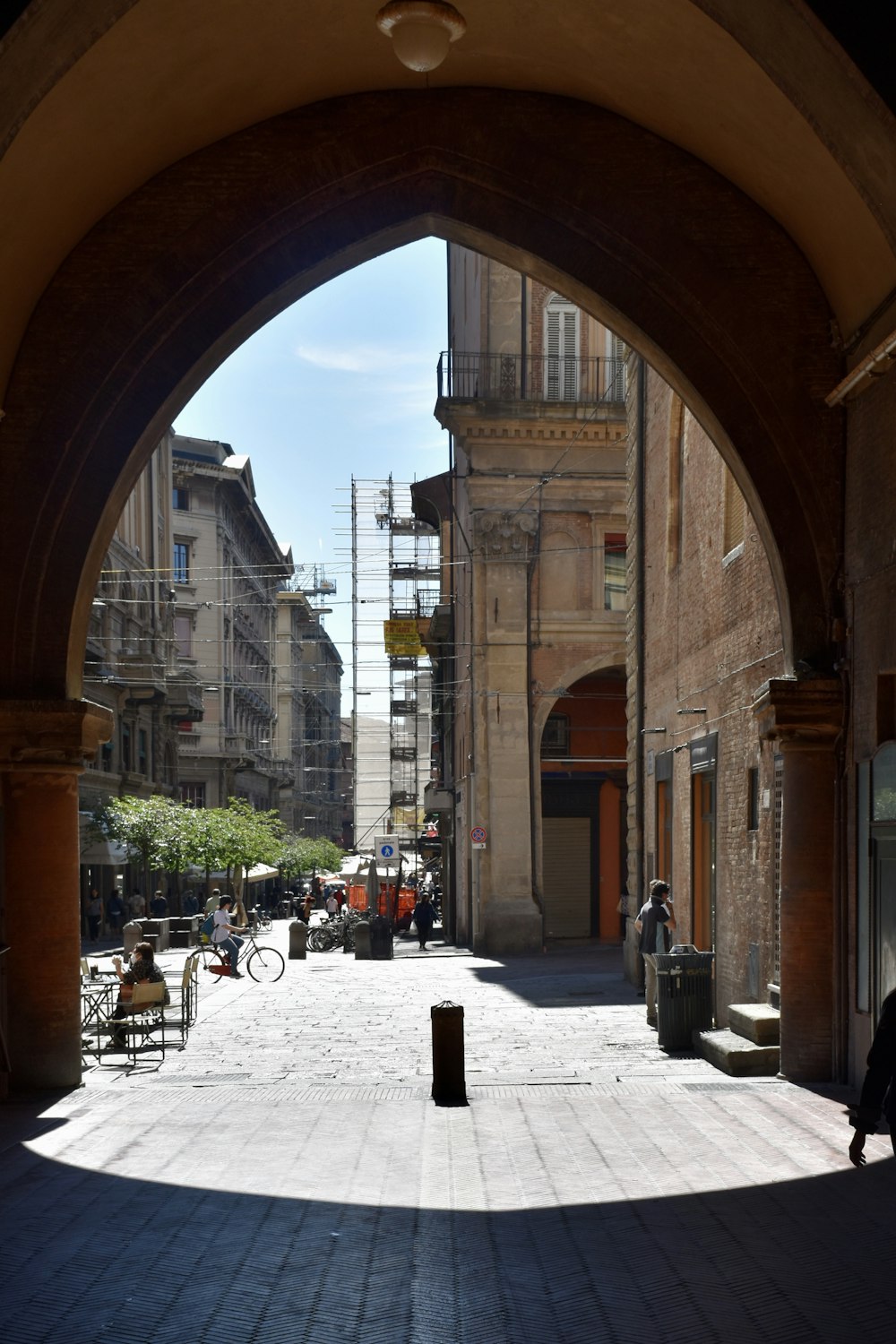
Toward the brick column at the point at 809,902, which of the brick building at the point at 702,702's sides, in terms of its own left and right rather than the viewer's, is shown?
left

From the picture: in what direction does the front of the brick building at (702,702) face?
to the viewer's left

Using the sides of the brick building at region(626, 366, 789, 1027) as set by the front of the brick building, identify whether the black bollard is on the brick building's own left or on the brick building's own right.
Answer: on the brick building's own left

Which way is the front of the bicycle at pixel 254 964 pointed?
to the viewer's right

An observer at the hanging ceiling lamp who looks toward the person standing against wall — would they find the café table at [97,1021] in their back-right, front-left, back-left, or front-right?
front-left

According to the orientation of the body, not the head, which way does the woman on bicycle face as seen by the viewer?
to the viewer's right
